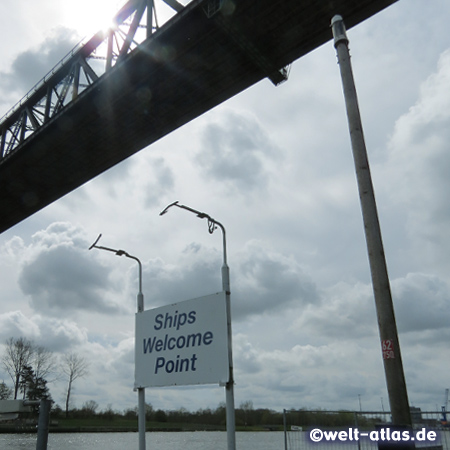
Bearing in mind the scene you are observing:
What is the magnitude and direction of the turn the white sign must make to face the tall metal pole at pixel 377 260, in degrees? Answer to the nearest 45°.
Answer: approximately 90° to its left

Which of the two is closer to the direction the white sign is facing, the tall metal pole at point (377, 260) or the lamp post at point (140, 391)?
the tall metal pole

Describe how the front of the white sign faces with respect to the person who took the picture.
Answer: facing the viewer and to the left of the viewer
